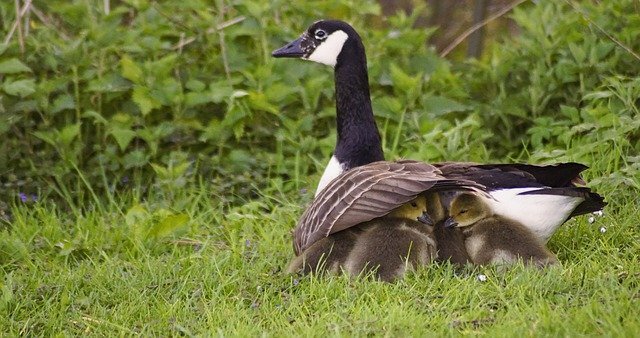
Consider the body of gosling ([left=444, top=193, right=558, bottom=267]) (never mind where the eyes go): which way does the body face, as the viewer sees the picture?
to the viewer's left

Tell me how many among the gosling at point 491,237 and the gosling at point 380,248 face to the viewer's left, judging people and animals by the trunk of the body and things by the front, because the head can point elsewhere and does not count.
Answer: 1

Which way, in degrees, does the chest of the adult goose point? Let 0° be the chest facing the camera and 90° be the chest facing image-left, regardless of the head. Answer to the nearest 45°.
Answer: approximately 90°

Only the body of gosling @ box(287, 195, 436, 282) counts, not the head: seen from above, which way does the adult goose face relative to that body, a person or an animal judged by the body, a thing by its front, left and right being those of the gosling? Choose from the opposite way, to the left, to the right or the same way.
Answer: the opposite way

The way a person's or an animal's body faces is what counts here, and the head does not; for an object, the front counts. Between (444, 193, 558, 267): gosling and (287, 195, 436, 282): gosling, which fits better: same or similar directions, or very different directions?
very different directions

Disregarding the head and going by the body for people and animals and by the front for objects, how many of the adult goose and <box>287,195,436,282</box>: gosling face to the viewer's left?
1

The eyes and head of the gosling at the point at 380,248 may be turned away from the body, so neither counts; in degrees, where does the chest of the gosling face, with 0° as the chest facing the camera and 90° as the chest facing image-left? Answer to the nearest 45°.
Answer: approximately 270°

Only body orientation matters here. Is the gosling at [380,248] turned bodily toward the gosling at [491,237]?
yes

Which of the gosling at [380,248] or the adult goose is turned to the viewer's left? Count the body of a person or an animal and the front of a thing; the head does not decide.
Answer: the adult goose
